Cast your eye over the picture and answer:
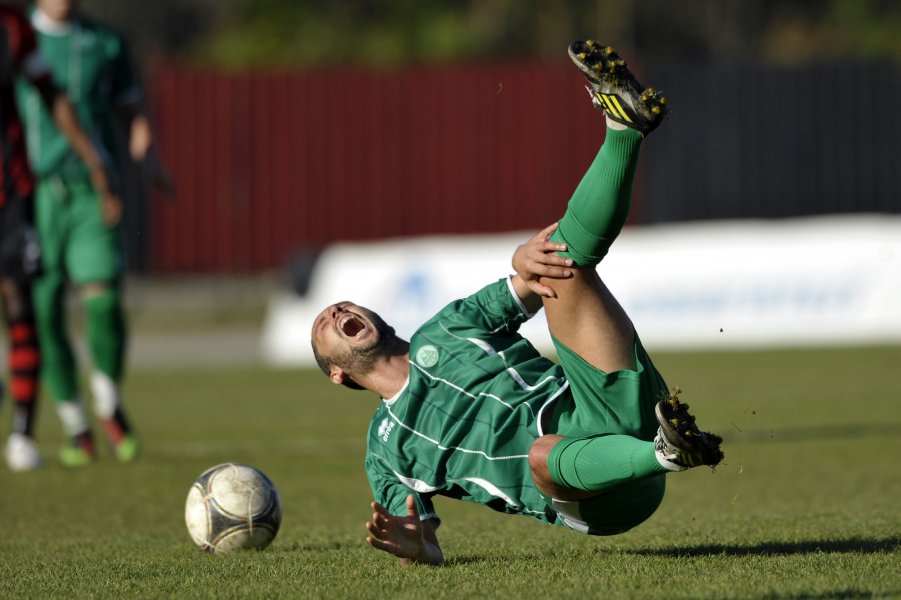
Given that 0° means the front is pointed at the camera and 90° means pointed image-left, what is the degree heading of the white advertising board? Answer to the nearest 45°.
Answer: approximately 0°

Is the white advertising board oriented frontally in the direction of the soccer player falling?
yes

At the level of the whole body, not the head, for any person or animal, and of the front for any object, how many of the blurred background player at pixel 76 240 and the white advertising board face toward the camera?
2

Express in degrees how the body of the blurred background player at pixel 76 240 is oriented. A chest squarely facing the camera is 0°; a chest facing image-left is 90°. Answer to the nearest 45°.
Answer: approximately 0°

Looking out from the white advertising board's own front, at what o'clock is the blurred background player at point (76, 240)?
The blurred background player is roughly at 1 o'clock from the white advertising board.
